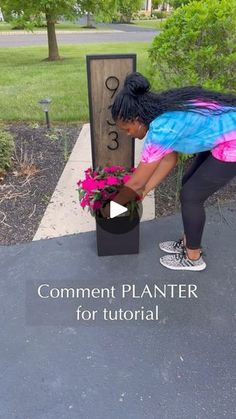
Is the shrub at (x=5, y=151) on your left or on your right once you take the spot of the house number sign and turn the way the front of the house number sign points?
on your right

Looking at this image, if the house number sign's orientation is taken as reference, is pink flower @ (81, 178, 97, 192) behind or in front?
in front

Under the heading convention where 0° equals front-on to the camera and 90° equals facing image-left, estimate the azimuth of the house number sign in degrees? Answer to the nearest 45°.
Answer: approximately 0°

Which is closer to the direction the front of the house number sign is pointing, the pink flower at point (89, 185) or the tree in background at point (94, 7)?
the pink flower

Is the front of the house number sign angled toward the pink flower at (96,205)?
yes

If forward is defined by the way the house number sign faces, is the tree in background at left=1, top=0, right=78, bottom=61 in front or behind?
behind

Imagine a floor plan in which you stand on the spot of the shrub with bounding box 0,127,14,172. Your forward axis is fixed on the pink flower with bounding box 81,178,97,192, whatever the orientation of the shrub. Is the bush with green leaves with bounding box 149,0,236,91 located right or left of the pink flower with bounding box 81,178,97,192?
left

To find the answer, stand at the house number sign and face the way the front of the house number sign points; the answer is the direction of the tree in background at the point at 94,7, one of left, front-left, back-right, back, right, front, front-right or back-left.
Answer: back
